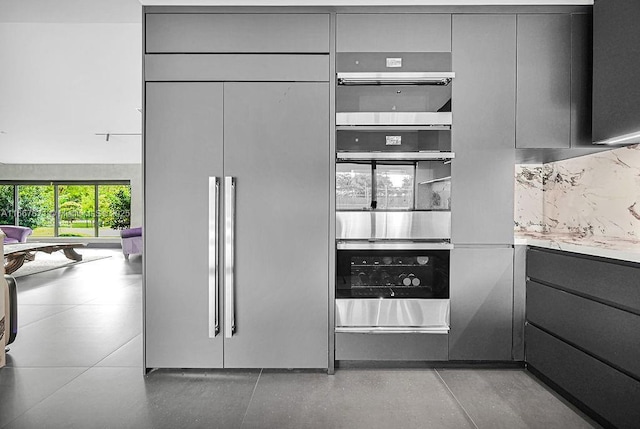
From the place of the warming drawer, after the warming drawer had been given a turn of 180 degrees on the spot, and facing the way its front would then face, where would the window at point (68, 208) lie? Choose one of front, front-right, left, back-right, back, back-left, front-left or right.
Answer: front-left

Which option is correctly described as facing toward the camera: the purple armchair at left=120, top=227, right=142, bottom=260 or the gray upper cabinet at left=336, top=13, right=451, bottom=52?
the gray upper cabinet

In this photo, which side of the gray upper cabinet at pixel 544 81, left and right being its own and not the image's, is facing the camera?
front

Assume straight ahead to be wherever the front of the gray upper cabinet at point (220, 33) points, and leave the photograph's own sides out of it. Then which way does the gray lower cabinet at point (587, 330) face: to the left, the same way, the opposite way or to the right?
to the right

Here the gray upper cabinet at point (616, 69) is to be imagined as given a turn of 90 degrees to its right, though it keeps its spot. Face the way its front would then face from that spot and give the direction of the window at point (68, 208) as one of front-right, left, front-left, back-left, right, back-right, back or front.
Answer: front-left

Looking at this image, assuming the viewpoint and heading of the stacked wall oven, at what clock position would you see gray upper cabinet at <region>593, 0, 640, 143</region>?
The gray upper cabinet is roughly at 9 o'clock from the stacked wall oven.

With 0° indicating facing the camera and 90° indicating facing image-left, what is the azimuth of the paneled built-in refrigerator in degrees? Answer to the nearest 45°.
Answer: approximately 0°

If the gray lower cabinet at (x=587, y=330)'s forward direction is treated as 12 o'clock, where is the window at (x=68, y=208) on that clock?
The window is roughly at 2 o'clock from the gray lower cabinet.

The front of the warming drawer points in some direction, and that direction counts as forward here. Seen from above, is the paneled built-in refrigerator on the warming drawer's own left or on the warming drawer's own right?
on the warming drawer's own right

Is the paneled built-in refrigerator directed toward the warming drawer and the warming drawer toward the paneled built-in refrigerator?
no

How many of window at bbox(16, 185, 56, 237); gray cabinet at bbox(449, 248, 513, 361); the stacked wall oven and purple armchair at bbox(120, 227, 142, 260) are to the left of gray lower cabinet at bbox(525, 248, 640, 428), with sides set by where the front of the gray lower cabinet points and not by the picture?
0

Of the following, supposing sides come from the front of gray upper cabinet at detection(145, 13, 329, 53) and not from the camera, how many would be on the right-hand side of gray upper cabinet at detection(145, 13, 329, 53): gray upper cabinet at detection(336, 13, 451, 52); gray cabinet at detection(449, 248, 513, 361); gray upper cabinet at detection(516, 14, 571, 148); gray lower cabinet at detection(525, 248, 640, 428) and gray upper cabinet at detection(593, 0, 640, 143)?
0

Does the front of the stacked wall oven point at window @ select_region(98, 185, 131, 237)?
no

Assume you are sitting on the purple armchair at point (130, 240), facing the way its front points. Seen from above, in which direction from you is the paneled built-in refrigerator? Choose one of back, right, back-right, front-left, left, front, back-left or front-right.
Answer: left

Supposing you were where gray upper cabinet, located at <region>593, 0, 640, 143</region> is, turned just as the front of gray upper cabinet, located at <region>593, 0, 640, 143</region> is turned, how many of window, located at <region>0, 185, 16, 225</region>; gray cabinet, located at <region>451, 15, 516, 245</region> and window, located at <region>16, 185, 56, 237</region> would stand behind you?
0

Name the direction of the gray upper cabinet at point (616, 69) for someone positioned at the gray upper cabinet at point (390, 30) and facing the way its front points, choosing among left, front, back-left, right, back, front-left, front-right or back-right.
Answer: left

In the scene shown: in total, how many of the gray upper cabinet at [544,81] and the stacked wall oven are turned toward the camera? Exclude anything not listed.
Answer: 2

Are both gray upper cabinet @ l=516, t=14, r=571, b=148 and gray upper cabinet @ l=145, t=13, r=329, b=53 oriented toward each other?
no

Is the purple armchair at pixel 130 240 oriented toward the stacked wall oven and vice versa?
no
